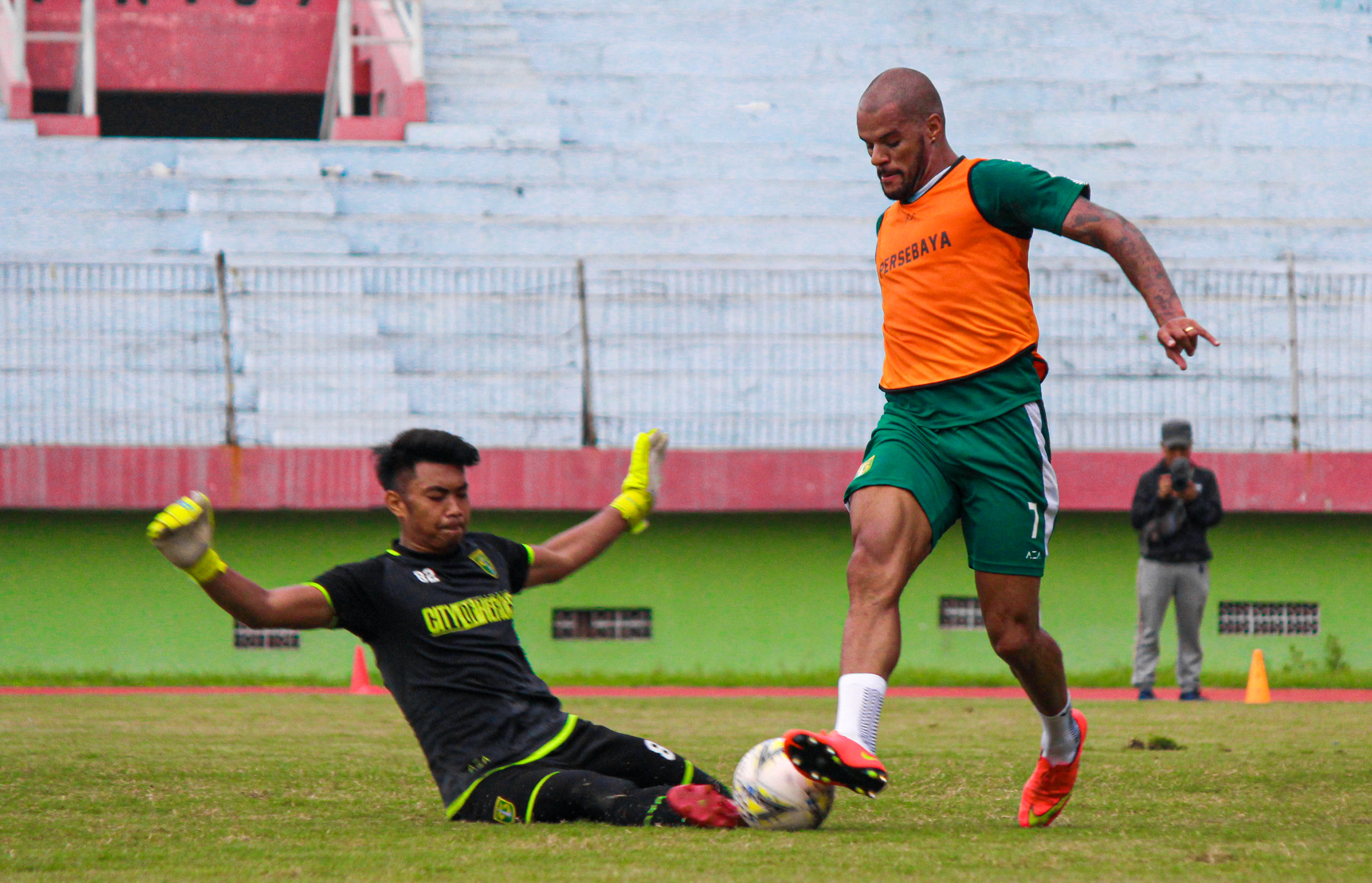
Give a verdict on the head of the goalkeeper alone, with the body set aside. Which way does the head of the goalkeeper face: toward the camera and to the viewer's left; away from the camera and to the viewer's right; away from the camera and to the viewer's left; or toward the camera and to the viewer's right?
toward the camera and to the viewer's right

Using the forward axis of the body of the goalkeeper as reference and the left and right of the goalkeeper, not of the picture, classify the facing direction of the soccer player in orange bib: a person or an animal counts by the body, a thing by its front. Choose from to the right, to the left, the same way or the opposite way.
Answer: to the right

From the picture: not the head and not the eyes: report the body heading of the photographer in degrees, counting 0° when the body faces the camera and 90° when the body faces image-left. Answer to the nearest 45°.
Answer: approximately 0°

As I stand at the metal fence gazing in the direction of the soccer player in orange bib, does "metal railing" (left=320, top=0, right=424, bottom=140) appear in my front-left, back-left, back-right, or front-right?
back-right

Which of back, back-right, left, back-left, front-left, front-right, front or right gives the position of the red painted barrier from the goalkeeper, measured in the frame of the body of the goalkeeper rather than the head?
back-left

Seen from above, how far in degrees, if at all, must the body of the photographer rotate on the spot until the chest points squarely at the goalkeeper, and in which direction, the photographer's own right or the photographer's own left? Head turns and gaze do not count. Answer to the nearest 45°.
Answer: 0° — they already face them

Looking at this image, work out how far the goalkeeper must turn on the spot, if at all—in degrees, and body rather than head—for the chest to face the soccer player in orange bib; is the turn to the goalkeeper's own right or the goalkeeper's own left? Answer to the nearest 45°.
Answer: approximately 45° to the goalkeeper's own left

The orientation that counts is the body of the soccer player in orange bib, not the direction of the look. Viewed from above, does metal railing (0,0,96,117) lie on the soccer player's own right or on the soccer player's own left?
on the soccer player's own right
